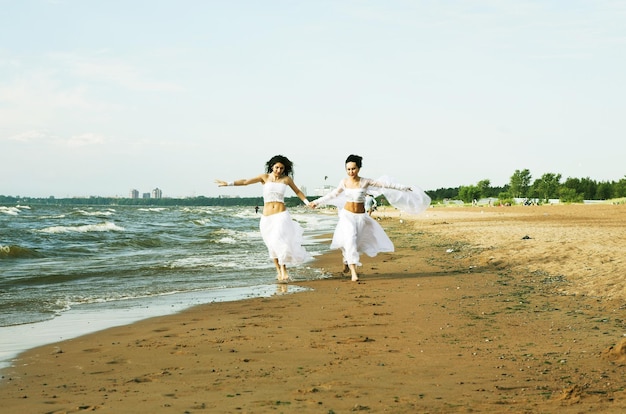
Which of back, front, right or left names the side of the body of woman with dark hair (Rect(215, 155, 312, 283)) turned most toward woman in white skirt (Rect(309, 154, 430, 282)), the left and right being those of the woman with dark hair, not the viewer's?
left

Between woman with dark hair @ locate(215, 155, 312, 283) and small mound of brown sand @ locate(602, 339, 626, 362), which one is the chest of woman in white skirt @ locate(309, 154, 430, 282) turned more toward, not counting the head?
the small mound of brown sand

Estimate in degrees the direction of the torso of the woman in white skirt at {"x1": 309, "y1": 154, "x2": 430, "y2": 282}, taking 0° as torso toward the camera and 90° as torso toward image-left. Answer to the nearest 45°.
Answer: approximately 0°

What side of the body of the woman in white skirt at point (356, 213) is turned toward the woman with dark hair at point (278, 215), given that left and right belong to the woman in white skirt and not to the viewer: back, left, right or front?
right

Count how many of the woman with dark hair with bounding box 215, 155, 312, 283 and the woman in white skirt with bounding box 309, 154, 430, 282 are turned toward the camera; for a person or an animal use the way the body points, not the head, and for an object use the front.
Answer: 2

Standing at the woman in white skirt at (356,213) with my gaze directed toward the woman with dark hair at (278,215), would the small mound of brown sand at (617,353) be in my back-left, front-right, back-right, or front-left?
back-left

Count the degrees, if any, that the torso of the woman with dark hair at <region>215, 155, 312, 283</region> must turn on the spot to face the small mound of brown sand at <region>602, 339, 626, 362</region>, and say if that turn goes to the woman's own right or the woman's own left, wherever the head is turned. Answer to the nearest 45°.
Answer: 0° — they already face it
